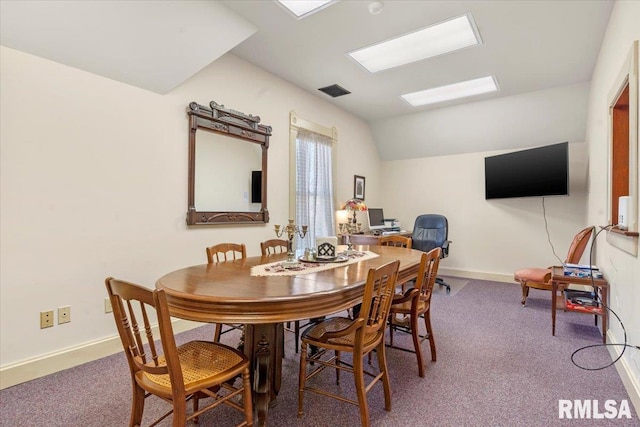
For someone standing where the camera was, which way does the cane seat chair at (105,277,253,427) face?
facing away from the viewer and to the right of the viewer

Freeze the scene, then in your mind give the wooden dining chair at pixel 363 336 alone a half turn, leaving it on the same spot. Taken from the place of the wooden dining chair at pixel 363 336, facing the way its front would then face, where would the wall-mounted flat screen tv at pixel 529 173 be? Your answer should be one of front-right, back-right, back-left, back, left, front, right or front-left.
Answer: left

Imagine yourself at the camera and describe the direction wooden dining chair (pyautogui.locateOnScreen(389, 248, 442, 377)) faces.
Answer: facing away from the viewer and to the left of the viewer

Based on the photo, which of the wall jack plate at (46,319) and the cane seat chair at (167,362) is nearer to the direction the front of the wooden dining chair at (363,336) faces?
the wall jack plate

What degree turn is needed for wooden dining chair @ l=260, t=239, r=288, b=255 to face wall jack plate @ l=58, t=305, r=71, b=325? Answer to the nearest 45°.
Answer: approximately 135° to its right

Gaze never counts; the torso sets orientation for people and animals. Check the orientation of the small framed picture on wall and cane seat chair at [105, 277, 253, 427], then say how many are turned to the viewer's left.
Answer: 0

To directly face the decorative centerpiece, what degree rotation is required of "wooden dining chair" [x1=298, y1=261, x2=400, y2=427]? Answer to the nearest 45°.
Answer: approximately 45° to its right

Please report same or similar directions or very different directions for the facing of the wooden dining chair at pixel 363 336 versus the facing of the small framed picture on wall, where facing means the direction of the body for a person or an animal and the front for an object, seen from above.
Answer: very different directions

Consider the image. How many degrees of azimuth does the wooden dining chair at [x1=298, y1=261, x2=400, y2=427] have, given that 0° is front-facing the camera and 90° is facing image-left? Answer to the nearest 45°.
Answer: approximately 135°

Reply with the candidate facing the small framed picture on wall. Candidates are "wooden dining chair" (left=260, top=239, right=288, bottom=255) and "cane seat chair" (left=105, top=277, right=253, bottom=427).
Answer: the cane seat chair
